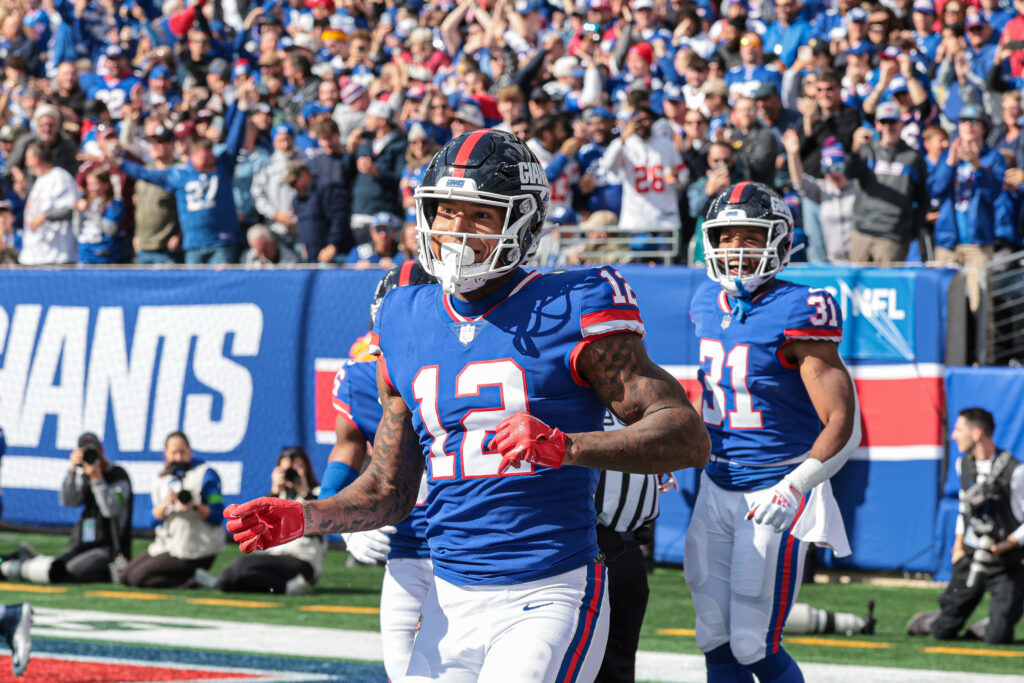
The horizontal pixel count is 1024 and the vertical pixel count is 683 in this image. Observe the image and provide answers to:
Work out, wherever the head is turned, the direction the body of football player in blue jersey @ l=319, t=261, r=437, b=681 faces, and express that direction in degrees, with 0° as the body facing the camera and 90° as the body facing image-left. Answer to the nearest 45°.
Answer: approximately 45°

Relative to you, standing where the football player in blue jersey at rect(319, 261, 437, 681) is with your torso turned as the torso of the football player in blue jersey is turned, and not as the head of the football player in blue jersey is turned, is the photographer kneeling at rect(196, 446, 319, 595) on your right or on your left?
on your right

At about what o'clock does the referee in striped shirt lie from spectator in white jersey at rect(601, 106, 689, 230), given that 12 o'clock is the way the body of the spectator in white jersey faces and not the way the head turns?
The referee in striped shirt is roughly at 12 o'clock from the spectator in white jersey.

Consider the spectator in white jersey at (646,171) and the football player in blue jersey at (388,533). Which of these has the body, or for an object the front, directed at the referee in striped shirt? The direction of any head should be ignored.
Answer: the spectator in white jersey

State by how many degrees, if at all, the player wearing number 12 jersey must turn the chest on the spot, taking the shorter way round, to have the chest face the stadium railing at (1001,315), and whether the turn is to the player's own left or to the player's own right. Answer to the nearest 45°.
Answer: approximately 180°
